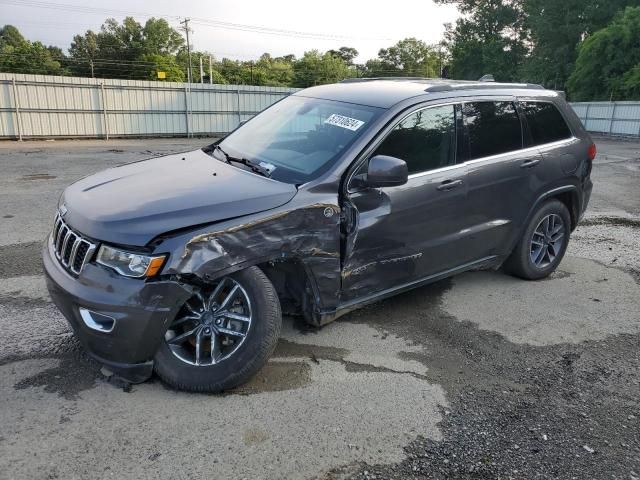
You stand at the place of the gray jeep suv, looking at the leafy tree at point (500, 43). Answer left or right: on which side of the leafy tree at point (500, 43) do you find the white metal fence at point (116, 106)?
left

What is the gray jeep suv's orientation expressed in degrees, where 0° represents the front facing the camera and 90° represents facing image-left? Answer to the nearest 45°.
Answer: approximately 45°

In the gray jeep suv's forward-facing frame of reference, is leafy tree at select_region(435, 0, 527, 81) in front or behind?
behind

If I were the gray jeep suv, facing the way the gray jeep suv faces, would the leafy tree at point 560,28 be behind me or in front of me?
behind

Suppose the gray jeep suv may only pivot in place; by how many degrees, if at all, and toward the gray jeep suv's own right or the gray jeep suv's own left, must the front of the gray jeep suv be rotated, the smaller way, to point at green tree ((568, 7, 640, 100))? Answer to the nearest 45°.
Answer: approximately 180°

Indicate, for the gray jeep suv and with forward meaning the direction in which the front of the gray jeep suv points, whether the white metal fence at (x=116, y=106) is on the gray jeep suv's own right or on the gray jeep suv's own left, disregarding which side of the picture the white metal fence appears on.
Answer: on the gray jeep suv's own right
